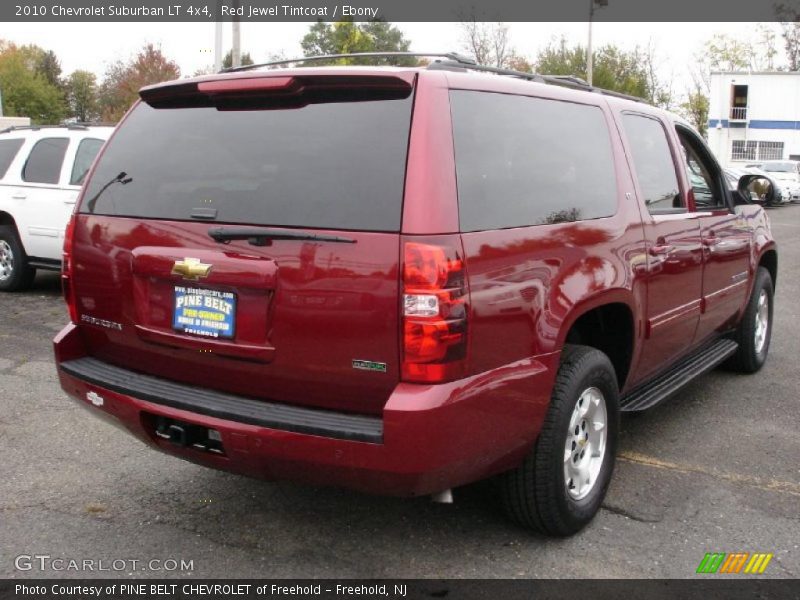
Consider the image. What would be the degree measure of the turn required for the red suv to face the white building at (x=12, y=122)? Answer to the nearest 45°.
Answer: approximately 90° to its left

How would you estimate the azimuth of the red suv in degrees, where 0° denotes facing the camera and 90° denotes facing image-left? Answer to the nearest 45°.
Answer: approximately 225°

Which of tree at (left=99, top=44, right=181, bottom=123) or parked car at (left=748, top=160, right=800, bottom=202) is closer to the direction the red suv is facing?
the parked car

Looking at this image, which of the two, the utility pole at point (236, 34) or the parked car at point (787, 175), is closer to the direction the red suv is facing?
the parked car

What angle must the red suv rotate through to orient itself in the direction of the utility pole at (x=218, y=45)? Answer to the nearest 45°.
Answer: approximately 45° to its left

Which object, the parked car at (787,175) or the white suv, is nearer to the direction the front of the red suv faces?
the parked car

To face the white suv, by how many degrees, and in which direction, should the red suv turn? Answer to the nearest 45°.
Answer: approximately 90° to its left

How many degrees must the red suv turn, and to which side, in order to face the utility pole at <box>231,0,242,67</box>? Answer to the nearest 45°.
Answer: approximately 45° to its left
